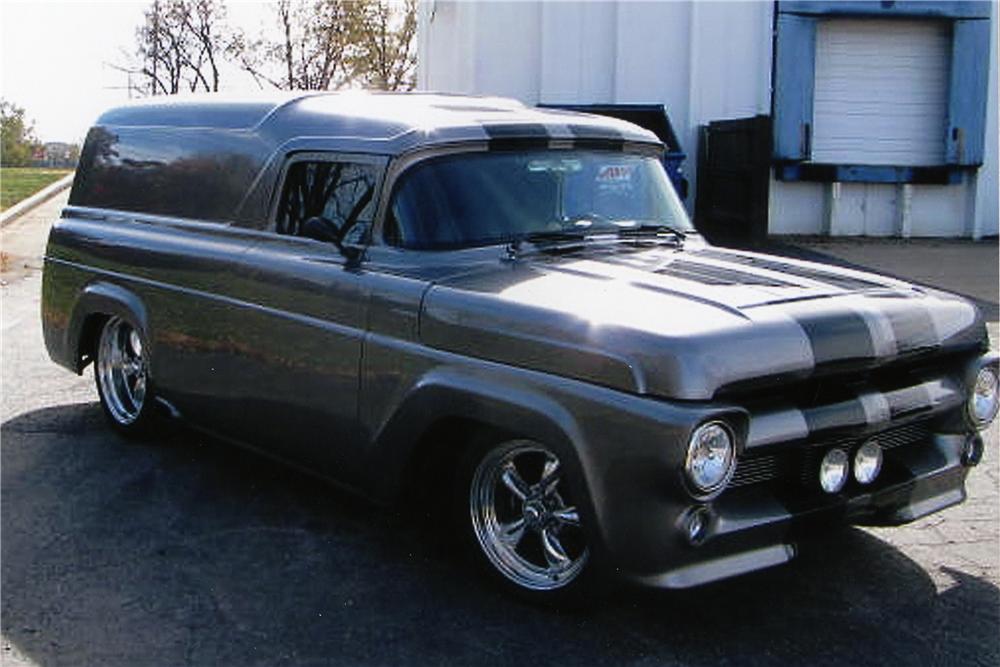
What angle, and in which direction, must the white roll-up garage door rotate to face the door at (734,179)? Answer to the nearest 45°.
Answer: approximately 45° to its right

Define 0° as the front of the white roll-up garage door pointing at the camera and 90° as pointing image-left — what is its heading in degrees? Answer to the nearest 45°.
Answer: approximately 0°

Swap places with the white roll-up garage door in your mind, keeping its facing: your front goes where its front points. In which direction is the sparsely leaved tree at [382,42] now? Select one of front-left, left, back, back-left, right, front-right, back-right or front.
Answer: back-right
